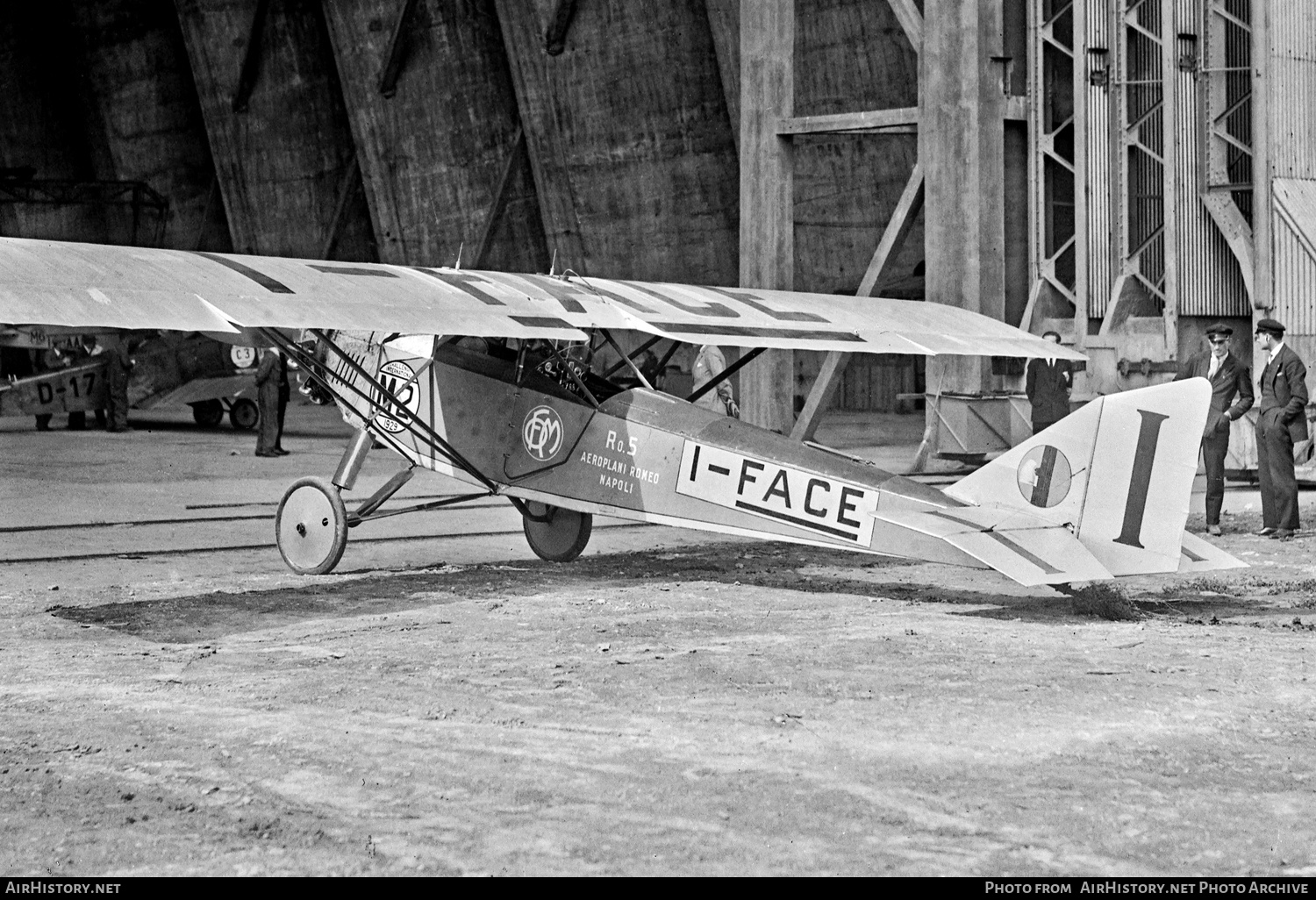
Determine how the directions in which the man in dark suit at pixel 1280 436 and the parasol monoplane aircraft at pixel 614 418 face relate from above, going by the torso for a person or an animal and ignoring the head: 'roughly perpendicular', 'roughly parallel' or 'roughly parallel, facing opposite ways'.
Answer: roughly perpendicular

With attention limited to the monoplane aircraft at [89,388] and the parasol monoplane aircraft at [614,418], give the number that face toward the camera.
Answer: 0

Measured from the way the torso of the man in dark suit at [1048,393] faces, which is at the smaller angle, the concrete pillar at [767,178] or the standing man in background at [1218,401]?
the standing man in background

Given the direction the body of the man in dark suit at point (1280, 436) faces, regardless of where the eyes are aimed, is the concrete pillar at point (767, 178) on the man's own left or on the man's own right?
on the man's own right

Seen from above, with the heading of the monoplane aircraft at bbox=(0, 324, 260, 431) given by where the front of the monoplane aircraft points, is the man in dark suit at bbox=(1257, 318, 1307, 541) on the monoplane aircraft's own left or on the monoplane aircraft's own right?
on the monoplane aircraft's own right

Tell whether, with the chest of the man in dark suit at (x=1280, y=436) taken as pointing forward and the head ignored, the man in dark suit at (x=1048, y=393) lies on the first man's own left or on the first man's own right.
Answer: on the first man's own right

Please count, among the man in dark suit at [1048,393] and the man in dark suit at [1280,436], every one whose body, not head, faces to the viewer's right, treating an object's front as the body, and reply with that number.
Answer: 0

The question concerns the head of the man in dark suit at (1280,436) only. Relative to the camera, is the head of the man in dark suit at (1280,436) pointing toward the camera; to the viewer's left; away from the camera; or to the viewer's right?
to the viewer's left

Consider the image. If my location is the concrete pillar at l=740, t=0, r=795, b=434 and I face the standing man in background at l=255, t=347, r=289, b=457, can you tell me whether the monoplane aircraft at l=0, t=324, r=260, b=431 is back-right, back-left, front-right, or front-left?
front-right

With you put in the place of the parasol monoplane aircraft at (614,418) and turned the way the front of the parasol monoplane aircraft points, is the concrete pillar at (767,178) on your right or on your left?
on your right

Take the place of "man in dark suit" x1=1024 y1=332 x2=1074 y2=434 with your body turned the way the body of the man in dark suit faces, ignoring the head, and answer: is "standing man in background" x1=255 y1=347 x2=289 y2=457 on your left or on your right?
on your right

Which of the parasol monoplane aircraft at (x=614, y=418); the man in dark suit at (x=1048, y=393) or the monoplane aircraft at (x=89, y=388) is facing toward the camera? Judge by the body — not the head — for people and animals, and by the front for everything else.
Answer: the man in dark suit

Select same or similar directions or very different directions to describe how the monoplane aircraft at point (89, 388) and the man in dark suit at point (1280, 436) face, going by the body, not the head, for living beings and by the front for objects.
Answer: very different directions

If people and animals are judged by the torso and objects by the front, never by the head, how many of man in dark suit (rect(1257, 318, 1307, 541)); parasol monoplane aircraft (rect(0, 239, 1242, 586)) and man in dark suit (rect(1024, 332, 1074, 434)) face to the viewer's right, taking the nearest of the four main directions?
0

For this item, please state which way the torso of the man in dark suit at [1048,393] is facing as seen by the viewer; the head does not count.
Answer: toward the camera

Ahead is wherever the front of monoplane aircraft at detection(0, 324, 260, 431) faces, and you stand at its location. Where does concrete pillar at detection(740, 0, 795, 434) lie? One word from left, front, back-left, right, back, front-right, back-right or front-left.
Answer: front-right

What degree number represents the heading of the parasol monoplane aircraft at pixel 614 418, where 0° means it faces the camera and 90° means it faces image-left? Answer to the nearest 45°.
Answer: approximately 135°

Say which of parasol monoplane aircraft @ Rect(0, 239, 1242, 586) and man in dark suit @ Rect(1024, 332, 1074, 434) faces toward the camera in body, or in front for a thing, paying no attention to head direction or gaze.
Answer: the man in dark suit
